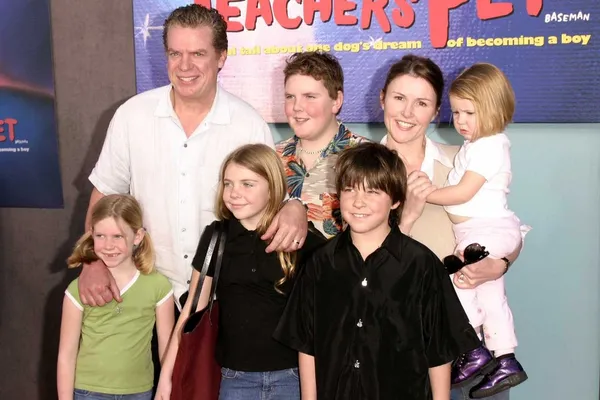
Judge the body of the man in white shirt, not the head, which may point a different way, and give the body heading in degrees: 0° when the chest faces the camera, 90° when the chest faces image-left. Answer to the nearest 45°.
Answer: approximately 0°
